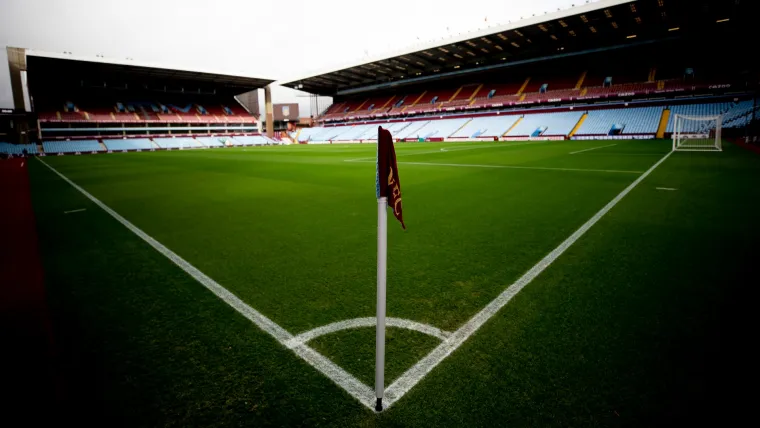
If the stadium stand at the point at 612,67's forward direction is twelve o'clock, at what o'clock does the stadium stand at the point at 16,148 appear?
The stadium stand at the point at 16,148 is roughly at 1 o'clock from the stadium stand at the point at 612,67.

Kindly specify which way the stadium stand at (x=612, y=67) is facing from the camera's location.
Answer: facing the viewer and to the left of the viewer

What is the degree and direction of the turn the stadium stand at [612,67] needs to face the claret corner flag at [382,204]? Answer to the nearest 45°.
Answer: approximately 45° to its left

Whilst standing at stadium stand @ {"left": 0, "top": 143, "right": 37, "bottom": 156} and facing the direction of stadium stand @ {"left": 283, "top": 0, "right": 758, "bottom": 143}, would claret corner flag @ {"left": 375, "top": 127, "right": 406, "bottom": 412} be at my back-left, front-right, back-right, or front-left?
front-right
